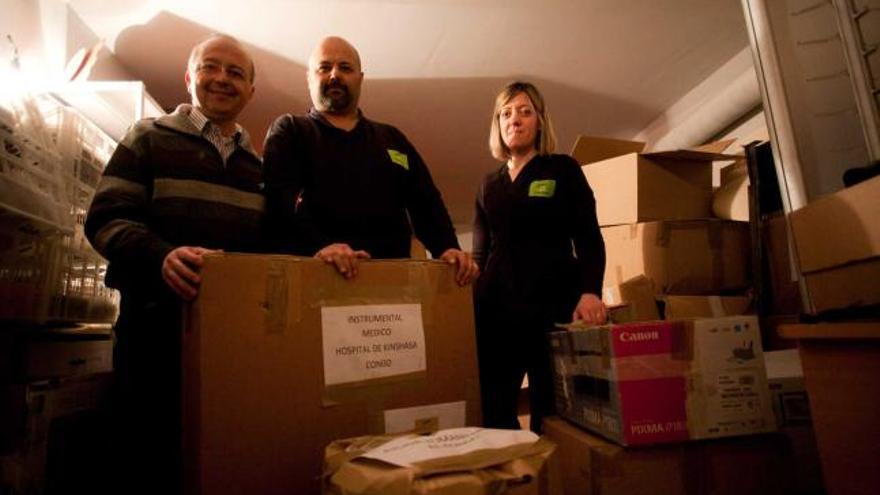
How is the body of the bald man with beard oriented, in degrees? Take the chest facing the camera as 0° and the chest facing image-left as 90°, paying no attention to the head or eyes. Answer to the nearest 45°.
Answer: approximately 0°

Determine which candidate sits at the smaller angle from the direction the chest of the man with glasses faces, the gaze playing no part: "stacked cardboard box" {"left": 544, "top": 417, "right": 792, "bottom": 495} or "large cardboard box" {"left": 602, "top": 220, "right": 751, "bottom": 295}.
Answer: the stacked cardboard box

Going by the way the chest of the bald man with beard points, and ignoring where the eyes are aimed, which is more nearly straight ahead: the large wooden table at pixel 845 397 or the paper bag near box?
the paper bag near box

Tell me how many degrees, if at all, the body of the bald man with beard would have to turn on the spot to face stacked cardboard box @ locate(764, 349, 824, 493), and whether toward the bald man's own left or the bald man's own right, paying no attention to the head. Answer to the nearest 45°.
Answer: approximately 90° to the bald man's own left

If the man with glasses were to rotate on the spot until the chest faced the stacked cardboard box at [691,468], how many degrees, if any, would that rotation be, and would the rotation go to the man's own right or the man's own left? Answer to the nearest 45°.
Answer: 0° — they already face it

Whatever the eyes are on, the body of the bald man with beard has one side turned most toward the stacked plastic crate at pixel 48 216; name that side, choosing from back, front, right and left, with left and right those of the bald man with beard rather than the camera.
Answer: right

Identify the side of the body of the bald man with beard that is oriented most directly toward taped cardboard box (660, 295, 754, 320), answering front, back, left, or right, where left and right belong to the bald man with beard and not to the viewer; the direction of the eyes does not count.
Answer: left
